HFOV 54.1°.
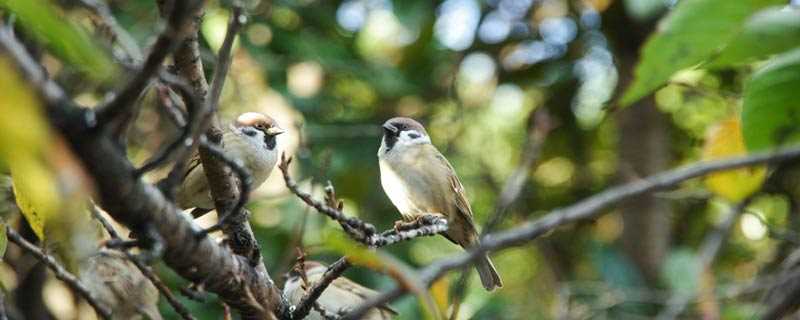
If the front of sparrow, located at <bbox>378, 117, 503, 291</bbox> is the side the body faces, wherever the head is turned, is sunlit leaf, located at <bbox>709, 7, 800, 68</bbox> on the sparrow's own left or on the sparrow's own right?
on the sparrow's own left

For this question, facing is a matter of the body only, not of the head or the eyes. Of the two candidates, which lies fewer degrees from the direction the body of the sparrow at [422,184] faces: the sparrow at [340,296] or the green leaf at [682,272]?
the sparrow

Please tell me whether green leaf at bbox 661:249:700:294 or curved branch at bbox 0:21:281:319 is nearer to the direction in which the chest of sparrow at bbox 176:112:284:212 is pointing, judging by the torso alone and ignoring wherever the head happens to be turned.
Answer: the green leaf

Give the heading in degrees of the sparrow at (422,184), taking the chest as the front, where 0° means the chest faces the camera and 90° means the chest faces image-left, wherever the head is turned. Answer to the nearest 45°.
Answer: approximately 45°

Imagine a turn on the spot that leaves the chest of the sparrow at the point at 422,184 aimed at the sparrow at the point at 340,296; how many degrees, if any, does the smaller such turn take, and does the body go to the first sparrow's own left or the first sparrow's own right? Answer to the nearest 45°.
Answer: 0° — it already faces it

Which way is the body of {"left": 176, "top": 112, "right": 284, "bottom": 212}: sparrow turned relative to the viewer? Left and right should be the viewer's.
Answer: facing to the right of the viewer

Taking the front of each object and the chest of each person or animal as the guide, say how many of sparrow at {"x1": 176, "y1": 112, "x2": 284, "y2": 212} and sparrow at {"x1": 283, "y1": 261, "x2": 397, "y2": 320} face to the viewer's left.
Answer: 1

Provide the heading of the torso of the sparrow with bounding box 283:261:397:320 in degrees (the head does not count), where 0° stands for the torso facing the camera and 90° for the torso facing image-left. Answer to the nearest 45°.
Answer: approximately 90°

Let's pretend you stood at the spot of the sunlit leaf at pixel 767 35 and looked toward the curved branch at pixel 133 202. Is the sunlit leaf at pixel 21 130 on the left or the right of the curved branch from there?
left
